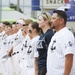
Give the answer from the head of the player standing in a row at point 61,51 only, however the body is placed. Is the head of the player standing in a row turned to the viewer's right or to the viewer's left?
to the viewer's left

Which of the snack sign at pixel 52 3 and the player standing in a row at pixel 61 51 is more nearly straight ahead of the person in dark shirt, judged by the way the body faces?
the player standing in a row

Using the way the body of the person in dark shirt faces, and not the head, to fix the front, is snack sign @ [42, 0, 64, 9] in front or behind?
behind

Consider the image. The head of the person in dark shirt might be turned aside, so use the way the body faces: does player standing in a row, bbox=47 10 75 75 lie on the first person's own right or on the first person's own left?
on the first person's own left

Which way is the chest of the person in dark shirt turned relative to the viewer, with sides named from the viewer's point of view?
facing the viewer and to the left of the viewer
